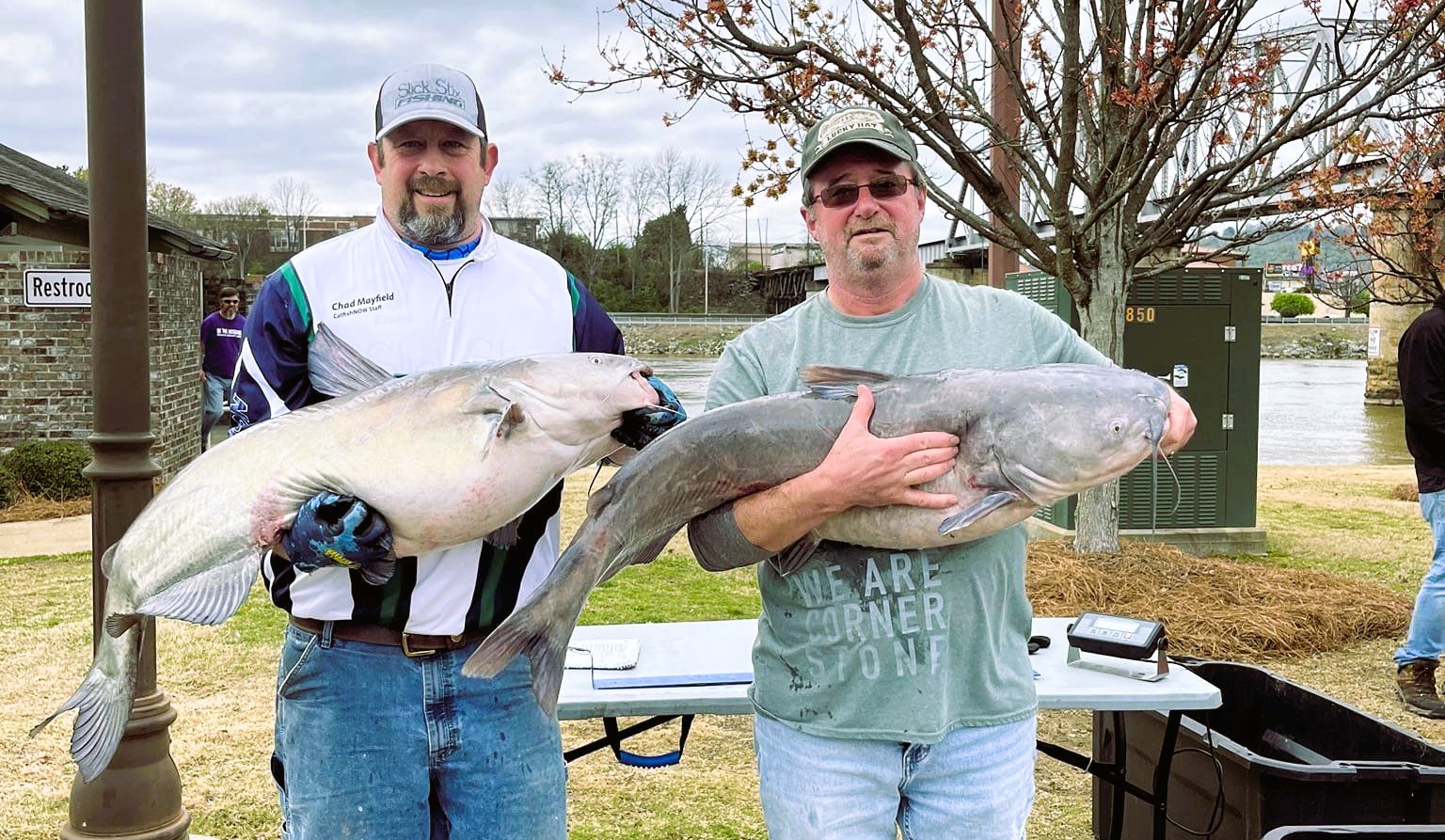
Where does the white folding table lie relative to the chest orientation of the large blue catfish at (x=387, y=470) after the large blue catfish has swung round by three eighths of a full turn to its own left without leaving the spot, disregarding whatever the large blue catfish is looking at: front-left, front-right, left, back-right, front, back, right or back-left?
right

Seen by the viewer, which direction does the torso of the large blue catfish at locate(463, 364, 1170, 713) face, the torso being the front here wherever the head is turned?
to the viewer's right

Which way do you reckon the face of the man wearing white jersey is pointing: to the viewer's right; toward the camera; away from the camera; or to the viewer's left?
toward the camera

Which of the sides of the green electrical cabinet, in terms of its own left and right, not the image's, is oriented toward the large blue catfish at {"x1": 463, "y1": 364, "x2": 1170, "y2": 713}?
front

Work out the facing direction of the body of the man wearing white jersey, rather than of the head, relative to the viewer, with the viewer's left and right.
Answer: facing the viewer

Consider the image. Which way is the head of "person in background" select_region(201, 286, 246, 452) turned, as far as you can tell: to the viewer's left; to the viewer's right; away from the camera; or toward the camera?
toward the camera

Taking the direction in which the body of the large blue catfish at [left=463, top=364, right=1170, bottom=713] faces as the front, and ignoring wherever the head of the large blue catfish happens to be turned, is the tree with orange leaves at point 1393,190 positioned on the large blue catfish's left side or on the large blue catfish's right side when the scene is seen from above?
on the large blue catfish's left side

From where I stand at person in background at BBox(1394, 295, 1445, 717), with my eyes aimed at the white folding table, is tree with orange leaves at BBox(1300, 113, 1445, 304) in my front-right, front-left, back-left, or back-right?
back-right

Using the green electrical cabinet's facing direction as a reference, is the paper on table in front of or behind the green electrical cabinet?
in front

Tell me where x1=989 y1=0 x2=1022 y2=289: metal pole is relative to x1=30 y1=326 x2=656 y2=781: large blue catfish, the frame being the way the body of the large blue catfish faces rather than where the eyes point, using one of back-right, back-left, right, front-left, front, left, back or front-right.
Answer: front-left

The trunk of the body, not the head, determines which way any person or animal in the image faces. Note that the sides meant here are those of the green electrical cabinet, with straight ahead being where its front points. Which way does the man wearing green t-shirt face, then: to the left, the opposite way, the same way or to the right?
the same way

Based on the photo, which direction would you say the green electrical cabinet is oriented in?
toward the camera

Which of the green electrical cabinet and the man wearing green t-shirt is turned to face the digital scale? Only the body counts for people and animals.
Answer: the green electrical cabinet

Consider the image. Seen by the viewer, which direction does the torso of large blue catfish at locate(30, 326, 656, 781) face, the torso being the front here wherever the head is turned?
to the viewer's right

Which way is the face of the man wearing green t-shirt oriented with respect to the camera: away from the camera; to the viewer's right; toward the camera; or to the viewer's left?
toward the camera
